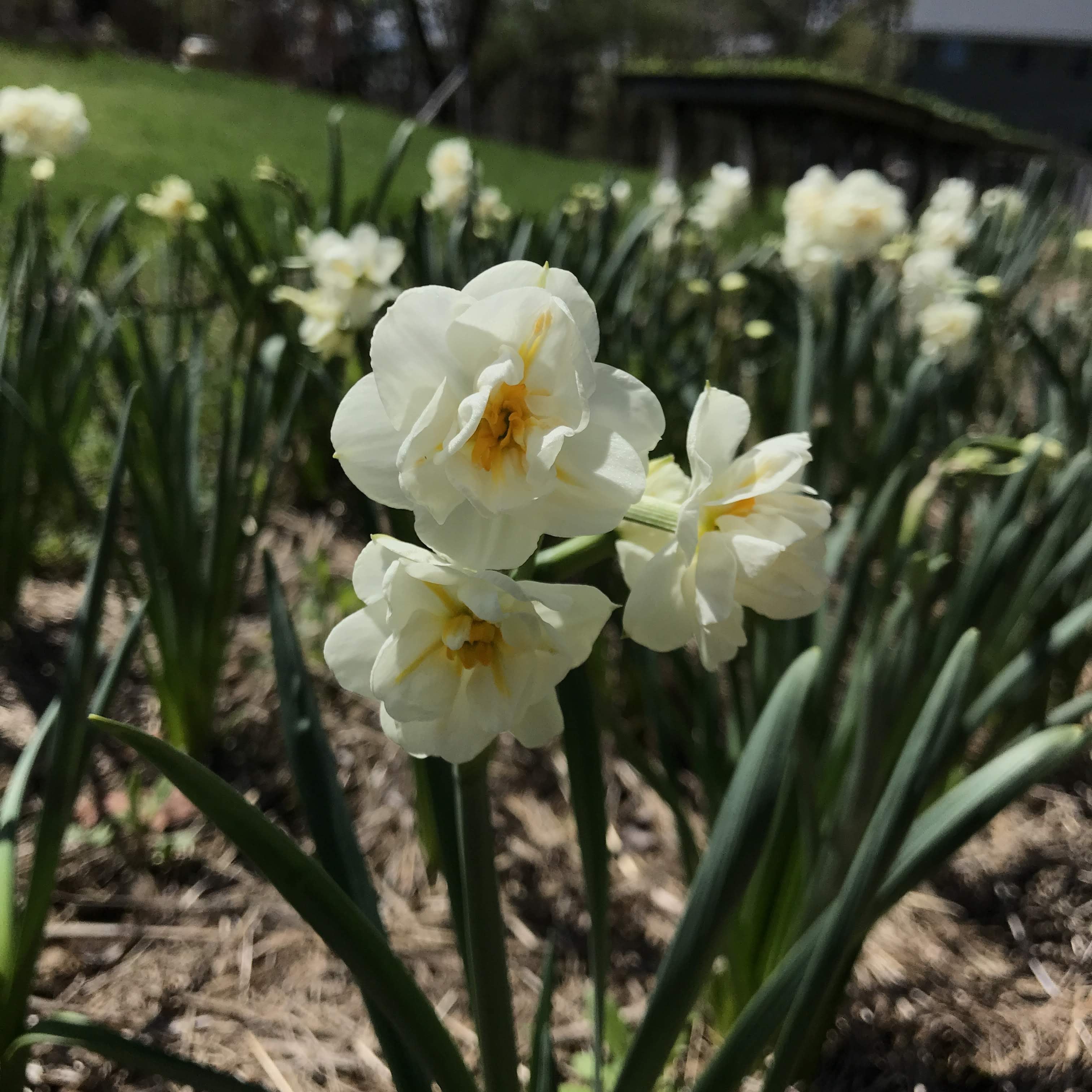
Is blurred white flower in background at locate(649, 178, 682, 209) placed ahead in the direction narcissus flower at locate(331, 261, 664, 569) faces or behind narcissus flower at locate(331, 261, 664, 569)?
behind

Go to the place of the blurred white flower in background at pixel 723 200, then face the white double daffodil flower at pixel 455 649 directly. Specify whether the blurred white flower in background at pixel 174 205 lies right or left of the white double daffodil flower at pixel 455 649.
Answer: right

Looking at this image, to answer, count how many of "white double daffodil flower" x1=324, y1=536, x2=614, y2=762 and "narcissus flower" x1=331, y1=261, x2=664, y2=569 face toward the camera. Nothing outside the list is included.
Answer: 2

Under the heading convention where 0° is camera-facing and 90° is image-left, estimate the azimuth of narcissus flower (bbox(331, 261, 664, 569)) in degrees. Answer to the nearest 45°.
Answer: approximately 0°
